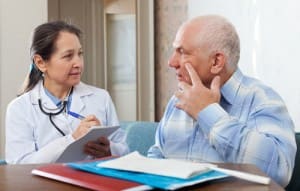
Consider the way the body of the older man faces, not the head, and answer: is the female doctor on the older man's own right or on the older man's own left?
on the older man's own right

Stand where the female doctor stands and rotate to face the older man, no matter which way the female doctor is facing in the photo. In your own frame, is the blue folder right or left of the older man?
right

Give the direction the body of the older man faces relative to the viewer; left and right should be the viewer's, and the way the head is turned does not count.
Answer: facing the viewer and to the left of the viewer

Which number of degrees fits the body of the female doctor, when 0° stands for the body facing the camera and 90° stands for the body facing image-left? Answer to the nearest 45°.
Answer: approximately 315°

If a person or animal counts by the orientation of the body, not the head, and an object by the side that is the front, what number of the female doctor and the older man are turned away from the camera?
0

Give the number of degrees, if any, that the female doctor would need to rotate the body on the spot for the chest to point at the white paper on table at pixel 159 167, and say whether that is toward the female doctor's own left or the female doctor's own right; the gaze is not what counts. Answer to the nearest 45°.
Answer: approximately 45° to the female doctor's own right

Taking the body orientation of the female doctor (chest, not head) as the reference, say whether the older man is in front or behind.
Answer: in front

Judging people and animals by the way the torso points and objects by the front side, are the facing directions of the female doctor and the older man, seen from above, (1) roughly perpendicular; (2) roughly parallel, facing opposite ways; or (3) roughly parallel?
roughly perpendicular

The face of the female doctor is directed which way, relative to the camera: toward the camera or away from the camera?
toward the camera

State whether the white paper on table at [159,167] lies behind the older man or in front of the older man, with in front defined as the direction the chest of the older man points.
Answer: in front

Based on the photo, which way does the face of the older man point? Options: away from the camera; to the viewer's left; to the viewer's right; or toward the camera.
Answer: to the viewer's left

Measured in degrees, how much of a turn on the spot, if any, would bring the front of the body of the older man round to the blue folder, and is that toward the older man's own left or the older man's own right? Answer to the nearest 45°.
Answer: approximately 45° to the older man's own left

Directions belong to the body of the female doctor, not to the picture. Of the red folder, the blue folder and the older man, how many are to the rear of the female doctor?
0
